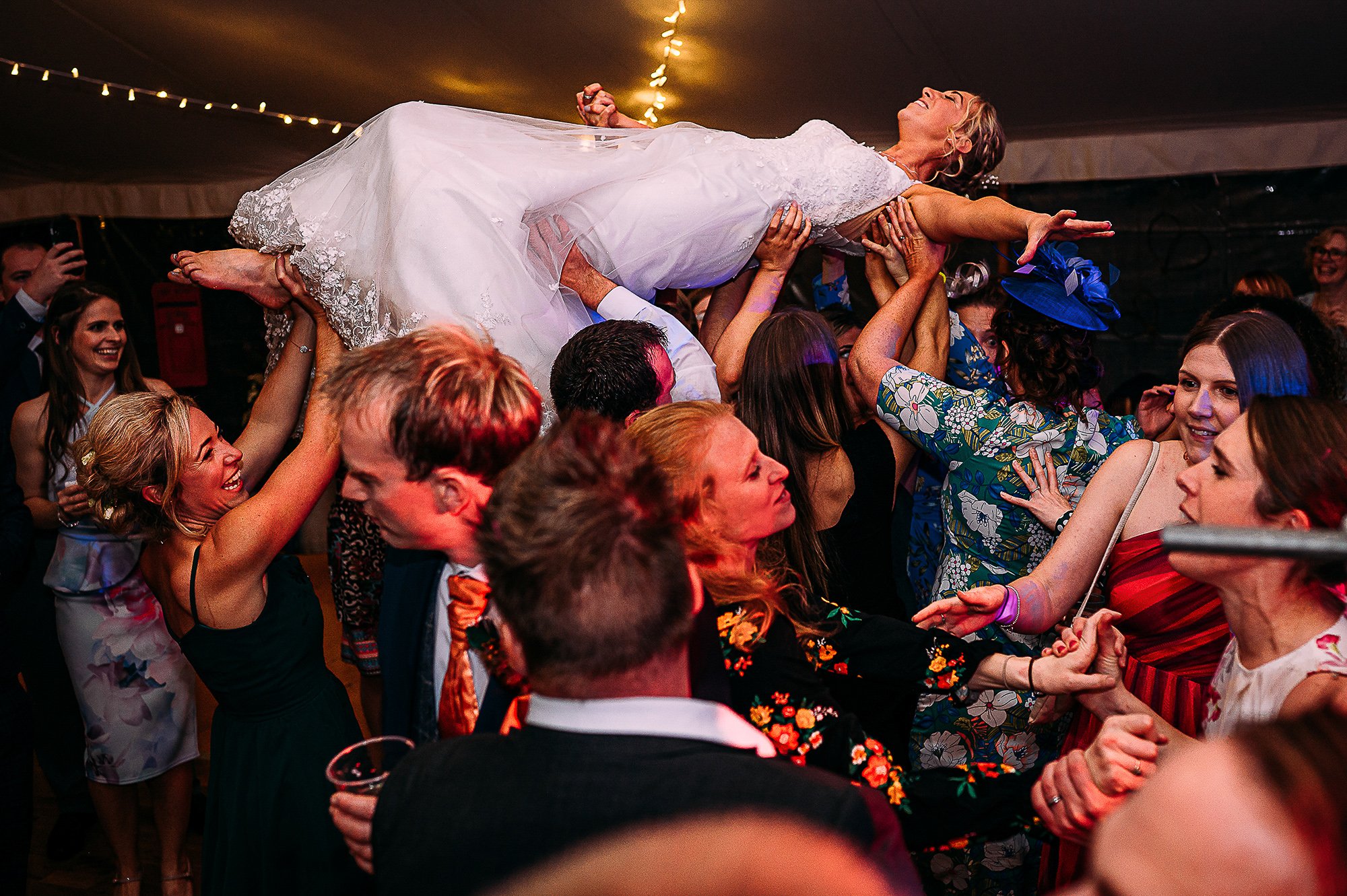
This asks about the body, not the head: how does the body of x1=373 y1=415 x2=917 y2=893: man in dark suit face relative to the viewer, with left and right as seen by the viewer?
facing away from the viewer

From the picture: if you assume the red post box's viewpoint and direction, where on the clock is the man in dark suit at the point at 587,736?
The man in dark suit is roughly at 12 o'clock from the red post box.

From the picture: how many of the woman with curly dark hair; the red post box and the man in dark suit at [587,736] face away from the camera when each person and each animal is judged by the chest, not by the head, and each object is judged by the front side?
2

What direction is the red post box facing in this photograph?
toward the camera

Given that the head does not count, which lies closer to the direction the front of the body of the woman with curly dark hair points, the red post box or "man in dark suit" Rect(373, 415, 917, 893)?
the red post box

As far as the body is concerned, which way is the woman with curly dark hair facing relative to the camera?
away from the camera

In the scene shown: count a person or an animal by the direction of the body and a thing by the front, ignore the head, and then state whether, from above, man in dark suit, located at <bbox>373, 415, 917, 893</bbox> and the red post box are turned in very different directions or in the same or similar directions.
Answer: very different directions

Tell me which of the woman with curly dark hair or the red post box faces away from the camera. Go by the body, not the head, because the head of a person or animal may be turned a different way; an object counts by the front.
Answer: the woman with curly dark hair

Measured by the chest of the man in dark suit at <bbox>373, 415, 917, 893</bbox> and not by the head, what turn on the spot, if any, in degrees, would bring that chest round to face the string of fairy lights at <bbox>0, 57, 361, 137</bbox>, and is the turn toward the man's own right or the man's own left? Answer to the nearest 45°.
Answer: approximately 45° to the man's own left

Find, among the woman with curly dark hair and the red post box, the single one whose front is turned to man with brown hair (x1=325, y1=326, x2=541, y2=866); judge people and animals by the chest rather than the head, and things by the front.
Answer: the red post box

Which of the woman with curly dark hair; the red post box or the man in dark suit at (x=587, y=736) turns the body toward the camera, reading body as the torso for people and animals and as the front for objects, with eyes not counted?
the red post box

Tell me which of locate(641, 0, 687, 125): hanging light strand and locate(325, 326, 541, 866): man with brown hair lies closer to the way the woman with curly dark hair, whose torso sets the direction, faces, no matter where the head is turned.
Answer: the hanging light strand

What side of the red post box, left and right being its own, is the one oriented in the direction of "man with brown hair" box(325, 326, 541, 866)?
front

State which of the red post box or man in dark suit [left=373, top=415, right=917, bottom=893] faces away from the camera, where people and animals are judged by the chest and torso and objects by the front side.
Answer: the man in dark suit

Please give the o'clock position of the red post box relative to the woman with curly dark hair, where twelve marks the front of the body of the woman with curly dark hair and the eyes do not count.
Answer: The red post box is roughly at 10 o'clock from the woman with curly dark hair.

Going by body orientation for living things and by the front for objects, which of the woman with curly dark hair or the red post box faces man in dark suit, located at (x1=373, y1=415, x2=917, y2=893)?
the red post box
